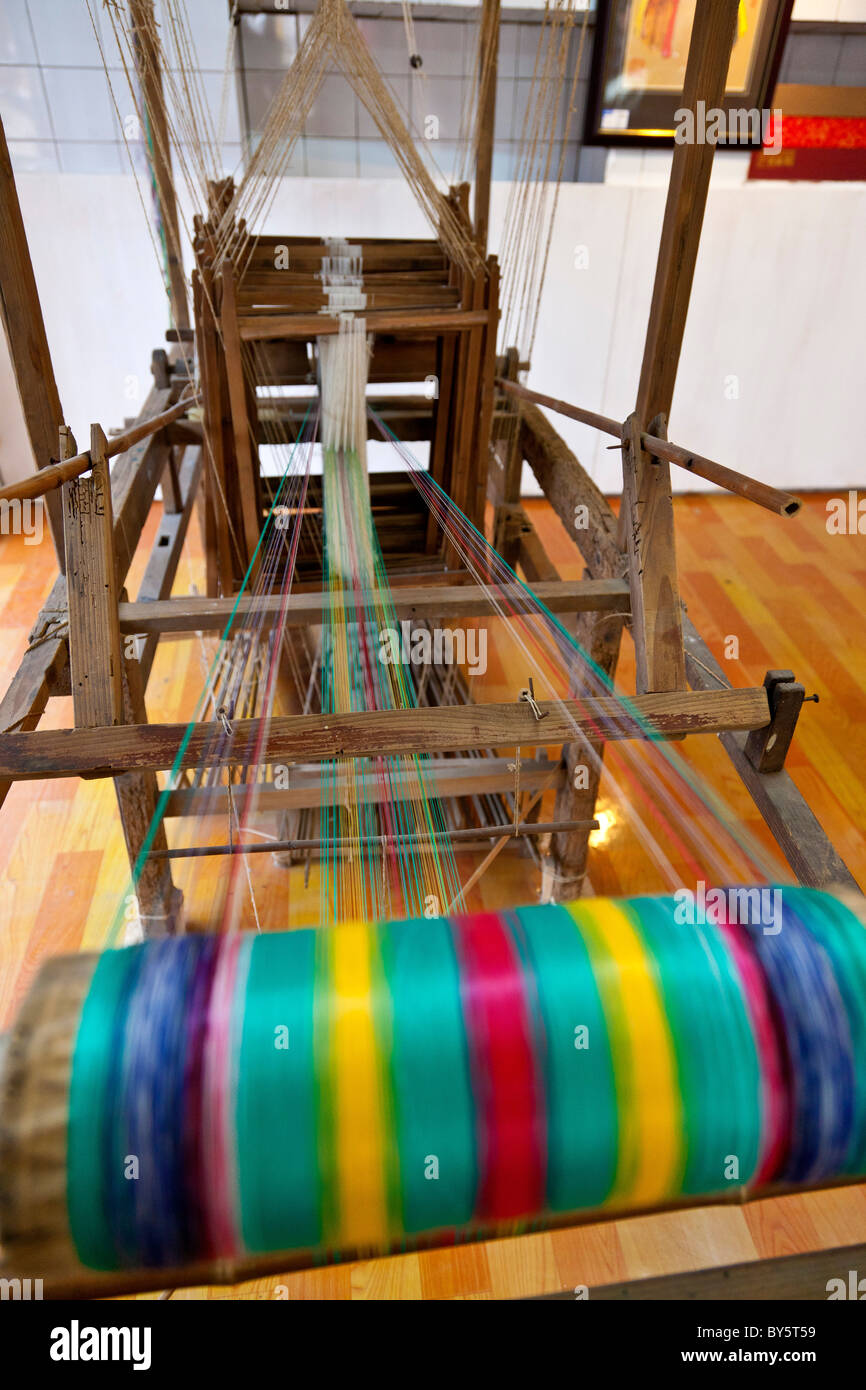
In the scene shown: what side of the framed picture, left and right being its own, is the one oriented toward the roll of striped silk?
front

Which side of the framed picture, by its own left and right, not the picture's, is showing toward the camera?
front
